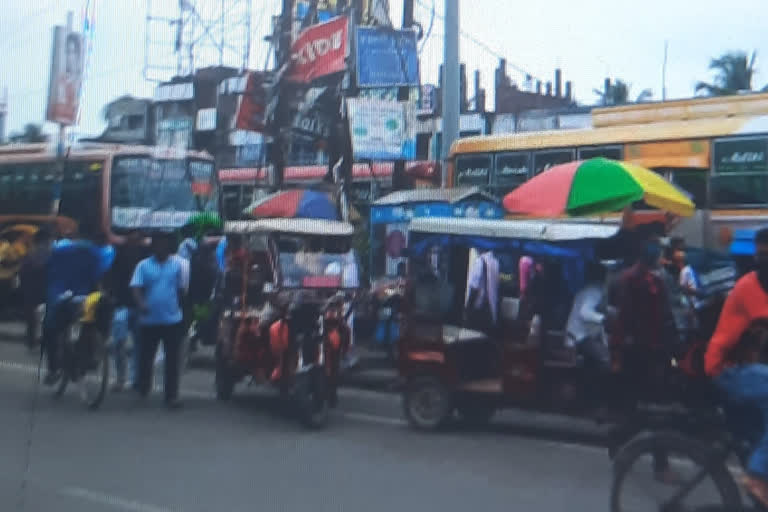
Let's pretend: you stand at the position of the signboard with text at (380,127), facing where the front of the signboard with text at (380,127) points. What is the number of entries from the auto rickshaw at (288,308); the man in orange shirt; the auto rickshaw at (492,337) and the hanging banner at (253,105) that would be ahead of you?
3

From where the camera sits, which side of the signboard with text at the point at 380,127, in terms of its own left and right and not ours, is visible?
front

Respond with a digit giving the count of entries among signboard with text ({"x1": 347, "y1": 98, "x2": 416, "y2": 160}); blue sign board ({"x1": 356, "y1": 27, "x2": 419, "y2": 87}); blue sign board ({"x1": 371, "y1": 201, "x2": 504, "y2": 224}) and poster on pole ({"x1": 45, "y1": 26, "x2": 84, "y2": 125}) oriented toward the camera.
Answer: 4

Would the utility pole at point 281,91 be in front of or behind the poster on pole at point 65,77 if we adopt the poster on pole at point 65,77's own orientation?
behind

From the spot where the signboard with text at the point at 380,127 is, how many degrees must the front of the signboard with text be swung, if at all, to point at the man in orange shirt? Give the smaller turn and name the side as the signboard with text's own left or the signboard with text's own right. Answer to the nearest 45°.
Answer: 0° — it already faces them

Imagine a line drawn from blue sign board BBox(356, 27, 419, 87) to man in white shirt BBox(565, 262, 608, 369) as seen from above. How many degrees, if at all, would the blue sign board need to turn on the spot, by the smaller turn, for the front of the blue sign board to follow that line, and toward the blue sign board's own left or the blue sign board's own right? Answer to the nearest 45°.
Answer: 0° — it already faces them

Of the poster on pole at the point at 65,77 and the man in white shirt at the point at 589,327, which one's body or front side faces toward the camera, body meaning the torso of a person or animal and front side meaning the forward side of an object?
the poster on pole

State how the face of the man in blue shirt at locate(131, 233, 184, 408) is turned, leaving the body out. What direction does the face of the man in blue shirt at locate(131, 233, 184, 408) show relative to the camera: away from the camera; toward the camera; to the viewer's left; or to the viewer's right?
toward the camera

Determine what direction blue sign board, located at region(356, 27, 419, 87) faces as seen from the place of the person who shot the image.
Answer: facing the viewer
